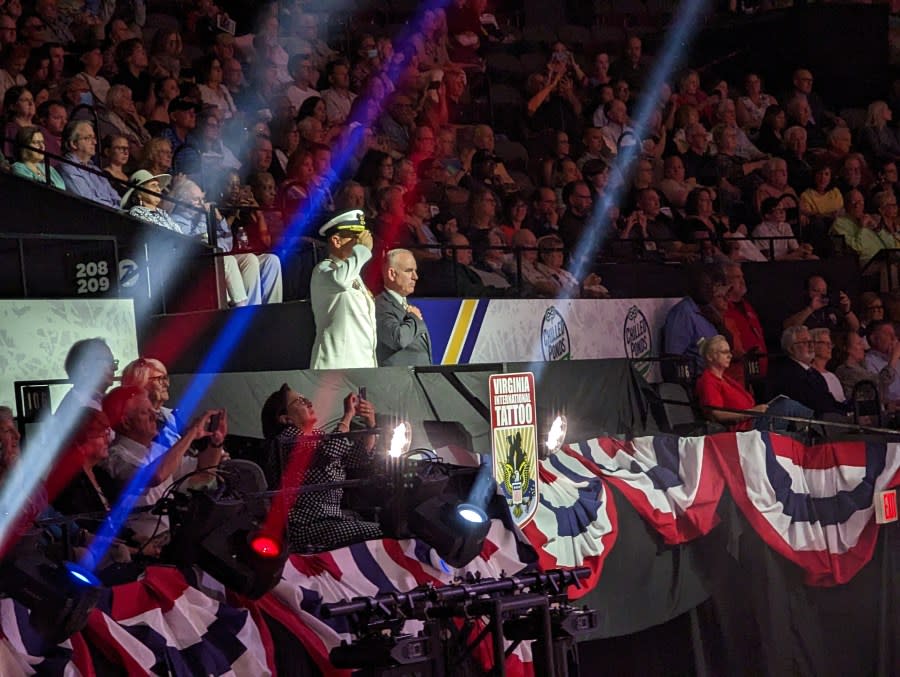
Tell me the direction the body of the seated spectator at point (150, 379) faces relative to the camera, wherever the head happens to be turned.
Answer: to the viewer's right

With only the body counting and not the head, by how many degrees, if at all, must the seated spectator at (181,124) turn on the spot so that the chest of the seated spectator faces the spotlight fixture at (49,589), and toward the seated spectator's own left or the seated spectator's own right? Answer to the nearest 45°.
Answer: approximately 45° to the seated spectator's own right

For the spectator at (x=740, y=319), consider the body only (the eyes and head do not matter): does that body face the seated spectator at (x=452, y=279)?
yes

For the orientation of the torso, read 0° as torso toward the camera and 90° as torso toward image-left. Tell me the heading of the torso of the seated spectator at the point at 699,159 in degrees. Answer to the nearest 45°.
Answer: approximately 315°

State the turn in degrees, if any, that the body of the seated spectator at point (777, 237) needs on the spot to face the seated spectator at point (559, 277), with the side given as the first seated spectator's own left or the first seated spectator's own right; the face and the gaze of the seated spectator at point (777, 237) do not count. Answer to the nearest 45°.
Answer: approximately 90° to the first seated spectator's own right

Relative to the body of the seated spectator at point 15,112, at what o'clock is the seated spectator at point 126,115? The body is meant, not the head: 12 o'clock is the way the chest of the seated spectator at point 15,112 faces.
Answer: the seated spectator at point 126,115 is roughly at 9 o'clock from the seated spectator at point 15,112.

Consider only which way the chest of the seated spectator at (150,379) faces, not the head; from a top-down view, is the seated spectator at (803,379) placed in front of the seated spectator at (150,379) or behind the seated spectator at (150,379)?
in front

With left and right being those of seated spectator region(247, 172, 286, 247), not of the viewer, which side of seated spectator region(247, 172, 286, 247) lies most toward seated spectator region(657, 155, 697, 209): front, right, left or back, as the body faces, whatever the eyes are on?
left

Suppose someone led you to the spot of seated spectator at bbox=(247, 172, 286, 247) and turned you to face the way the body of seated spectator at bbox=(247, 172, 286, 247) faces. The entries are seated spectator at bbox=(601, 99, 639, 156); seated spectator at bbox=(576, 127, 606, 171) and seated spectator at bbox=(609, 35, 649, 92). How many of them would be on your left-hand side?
3

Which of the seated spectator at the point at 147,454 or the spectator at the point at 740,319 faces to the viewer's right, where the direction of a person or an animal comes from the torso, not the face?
the seated spectator at the point at 147,454
